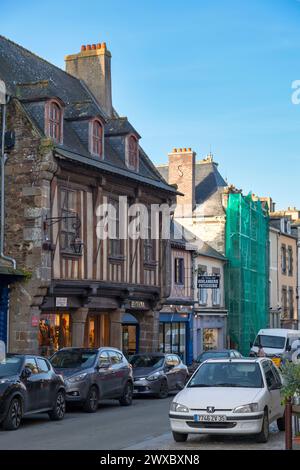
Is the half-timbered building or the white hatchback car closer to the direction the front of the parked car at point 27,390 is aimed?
the white hatchback car

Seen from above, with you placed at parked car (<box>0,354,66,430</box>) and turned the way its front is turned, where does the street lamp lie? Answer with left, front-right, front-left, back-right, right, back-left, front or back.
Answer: back-right

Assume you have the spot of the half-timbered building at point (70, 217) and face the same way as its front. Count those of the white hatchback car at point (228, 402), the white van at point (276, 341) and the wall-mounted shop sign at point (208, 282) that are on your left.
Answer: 2

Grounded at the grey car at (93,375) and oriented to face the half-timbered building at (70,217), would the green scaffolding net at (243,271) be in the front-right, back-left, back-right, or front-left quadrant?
front-right

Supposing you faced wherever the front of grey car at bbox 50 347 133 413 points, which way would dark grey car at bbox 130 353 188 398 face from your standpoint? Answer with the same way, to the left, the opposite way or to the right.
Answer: the same way

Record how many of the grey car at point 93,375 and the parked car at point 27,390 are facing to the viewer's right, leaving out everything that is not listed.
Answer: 0

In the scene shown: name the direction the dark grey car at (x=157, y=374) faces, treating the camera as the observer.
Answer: facing the viewer and to the left of the viewer

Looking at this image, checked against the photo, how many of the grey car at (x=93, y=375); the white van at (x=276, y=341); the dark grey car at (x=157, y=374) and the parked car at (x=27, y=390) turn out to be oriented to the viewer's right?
0

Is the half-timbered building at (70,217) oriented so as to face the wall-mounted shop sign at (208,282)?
no

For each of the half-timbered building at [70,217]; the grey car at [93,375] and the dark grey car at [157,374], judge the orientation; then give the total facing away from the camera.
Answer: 0

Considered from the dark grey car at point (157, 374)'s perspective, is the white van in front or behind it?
behind

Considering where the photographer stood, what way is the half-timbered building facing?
facing the viewer and to the right of the viewer

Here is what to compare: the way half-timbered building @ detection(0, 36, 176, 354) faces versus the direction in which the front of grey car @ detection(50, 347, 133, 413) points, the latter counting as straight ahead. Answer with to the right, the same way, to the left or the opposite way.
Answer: to the left

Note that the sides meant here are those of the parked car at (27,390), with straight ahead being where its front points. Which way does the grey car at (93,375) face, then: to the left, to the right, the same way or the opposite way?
the same way

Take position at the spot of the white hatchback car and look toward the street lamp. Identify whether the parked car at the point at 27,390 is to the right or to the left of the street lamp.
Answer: left

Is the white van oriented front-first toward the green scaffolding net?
no

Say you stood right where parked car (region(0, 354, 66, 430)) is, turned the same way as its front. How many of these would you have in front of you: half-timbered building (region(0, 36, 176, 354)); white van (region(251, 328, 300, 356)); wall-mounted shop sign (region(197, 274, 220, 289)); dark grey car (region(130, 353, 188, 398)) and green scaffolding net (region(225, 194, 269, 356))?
0

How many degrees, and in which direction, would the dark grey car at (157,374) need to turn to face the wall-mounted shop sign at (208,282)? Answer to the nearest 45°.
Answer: approximately 135° to its right

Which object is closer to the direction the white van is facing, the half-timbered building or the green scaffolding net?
the half-timbered building

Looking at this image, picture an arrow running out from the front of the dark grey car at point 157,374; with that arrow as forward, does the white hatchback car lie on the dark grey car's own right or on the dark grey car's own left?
on the dark grey car's own left

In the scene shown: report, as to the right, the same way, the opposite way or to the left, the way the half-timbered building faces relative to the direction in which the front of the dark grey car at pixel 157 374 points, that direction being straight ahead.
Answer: to the left

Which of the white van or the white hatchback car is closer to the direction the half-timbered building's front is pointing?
the white hatchback car
